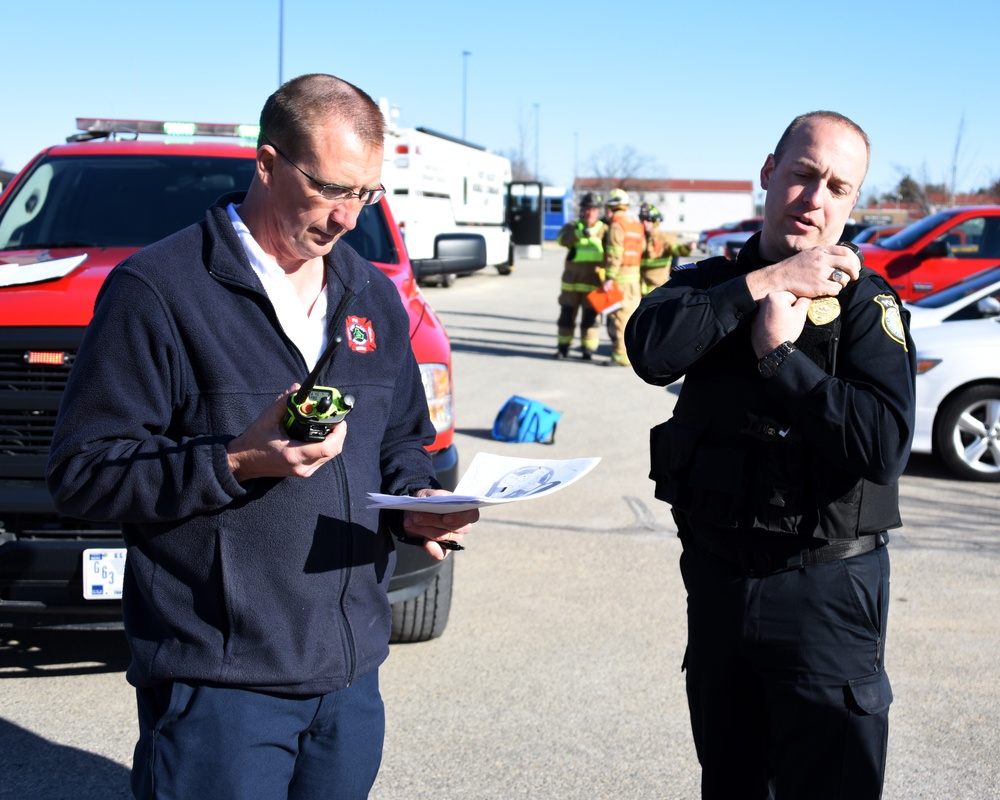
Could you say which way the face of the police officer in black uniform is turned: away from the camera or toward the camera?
toward the camera

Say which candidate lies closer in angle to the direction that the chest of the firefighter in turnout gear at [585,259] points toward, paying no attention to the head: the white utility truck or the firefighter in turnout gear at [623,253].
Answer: the firefighter in turnout gear

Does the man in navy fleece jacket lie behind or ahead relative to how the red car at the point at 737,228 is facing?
ahead

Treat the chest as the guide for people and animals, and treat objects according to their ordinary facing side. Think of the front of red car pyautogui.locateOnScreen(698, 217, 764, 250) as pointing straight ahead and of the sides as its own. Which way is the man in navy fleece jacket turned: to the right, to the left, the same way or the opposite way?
to the left

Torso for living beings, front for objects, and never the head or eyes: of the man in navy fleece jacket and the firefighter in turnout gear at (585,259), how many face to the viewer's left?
0

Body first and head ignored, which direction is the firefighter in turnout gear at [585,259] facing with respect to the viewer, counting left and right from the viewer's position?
facing the viewer

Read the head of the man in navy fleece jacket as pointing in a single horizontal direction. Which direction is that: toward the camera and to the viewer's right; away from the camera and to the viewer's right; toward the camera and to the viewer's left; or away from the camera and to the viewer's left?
toward the camera and to the viewer's right

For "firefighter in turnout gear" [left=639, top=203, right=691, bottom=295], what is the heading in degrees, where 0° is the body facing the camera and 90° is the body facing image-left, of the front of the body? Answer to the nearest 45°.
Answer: approximately 45°

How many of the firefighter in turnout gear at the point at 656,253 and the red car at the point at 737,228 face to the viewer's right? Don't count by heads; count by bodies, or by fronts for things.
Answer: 0

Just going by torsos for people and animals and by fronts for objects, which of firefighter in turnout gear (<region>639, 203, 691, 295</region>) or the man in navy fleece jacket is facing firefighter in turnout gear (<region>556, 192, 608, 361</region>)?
firefighter in turnout gear (<region>639, 203, 691, 295</region>)

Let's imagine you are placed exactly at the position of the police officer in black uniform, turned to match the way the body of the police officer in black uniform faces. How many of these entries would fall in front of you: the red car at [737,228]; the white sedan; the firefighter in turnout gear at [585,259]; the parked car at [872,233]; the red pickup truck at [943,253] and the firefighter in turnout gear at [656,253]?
0

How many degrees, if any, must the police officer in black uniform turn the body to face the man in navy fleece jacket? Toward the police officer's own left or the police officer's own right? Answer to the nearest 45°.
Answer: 0° — they already face them

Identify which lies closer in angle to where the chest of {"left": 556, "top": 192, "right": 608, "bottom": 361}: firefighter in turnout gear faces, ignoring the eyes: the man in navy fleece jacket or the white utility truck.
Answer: the man in navy fleece jacket

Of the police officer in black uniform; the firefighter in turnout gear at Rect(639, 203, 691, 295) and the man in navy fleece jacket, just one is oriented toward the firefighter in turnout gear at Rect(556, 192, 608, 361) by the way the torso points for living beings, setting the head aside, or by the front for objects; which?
the firefighter in turnout gear at Rect(639, 203, 691, 295)

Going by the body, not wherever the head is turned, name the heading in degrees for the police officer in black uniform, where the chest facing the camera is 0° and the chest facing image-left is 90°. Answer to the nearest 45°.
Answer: approximately 45°

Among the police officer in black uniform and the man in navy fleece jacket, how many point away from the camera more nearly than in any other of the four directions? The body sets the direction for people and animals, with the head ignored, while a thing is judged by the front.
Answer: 0

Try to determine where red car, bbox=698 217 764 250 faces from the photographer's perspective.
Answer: facing the viewer and to the left of the viewer
